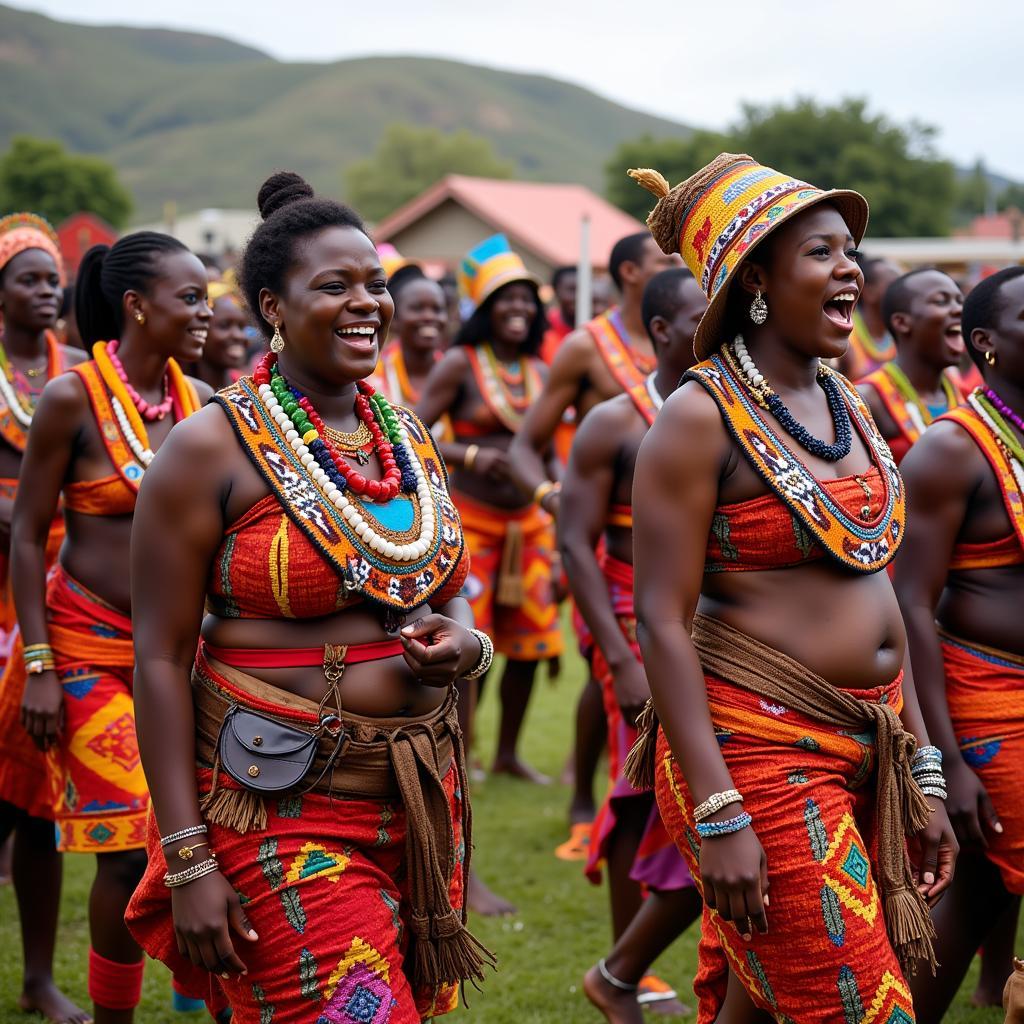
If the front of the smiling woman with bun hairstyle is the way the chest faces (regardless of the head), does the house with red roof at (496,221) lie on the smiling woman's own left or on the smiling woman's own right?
on the smiling woman's own left

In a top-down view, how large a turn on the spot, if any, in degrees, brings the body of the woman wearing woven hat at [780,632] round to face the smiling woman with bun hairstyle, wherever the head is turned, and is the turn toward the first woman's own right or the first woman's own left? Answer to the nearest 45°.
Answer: approximately 135° to the first woman's own right

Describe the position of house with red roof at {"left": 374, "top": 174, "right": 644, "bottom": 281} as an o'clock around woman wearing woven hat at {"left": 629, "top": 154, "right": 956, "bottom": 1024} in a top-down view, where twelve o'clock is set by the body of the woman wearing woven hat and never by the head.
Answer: The house with red roof is roughly at 7 o'clock from the woman wearing woven hat.

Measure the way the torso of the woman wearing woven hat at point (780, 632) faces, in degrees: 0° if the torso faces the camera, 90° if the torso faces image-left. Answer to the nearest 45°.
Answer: approximately 315°

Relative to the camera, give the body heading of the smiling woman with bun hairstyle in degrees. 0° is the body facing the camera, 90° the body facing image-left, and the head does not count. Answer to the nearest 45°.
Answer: approximately 315°

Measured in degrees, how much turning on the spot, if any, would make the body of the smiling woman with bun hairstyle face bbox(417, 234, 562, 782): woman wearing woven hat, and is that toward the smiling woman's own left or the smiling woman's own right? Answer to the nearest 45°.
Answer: approximately 135° to the smiling woman's own left

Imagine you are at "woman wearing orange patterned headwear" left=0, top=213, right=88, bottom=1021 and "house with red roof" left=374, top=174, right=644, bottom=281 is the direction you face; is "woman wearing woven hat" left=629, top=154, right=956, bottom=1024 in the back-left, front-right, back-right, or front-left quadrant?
back-right

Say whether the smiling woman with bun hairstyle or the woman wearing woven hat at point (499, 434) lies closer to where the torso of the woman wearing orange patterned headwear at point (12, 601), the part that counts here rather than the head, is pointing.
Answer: the smiling woman with bun hairstyle
